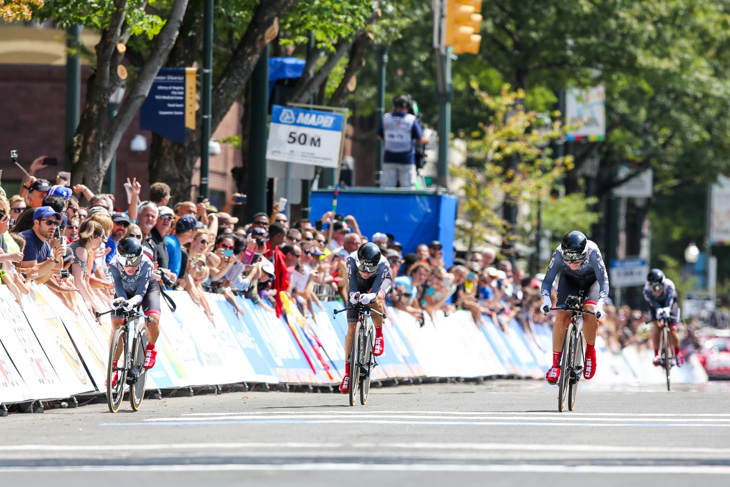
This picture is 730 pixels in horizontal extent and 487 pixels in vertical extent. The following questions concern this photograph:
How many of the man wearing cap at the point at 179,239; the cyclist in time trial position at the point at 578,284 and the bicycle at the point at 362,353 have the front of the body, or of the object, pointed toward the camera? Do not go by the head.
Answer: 2

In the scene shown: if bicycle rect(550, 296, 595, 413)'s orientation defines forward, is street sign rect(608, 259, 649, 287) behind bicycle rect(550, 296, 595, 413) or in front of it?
behind

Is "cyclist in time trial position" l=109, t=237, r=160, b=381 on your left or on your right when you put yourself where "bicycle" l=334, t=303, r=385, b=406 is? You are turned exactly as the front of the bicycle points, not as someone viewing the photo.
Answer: on your right

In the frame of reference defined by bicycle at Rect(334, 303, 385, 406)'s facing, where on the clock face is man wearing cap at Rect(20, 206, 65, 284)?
The man wearing cap is roughly at 2 o'clock from the bicycle.

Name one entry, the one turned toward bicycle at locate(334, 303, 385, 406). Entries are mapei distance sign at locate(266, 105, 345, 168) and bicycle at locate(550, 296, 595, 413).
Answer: the mapei distance sign

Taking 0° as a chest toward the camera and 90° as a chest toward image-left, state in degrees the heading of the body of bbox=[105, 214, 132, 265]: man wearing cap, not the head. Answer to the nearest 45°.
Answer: approximately 315°

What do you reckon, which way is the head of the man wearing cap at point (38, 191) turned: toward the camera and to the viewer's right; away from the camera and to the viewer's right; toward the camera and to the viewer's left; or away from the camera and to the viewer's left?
toward the camera and to the viewer's right

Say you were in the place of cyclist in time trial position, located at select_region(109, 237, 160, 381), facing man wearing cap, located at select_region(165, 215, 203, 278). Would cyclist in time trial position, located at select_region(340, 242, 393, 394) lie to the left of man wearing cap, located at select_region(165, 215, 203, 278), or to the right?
right
